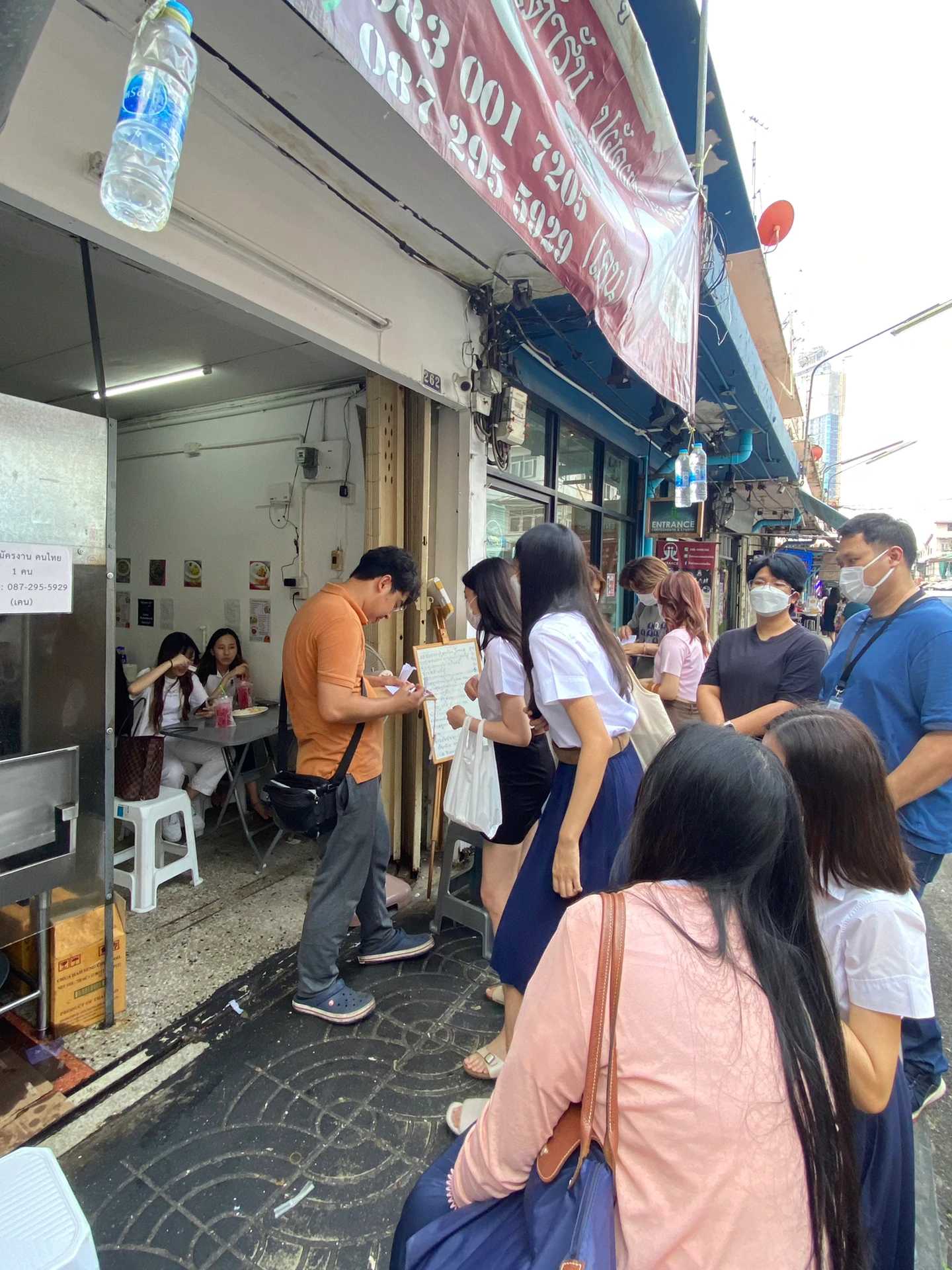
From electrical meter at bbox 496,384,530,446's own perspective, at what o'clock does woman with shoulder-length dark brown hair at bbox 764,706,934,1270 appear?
The woman with shoulder-length dark brown hair is roughly at 1 o'clock from the electrical meter.

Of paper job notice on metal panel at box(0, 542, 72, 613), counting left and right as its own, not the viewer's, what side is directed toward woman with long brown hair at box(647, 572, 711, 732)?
left

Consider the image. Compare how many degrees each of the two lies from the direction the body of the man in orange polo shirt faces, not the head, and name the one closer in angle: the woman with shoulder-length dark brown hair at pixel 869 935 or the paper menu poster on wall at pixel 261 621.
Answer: the woman with shoulder-length dark brown hair

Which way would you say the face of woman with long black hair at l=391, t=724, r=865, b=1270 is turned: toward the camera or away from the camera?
away from the camera

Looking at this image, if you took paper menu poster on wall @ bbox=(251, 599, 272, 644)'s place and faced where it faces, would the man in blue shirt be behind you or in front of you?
in front

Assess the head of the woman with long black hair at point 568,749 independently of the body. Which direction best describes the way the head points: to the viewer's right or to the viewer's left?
to the viewer's left

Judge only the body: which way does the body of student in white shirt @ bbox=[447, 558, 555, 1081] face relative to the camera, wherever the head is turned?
to the viewer's left

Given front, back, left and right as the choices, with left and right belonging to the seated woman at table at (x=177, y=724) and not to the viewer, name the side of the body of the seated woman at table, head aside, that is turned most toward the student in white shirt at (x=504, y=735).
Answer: front

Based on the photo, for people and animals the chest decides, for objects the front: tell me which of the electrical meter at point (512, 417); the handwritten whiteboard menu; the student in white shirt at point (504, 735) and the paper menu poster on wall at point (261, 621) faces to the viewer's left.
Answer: the student in white shirt

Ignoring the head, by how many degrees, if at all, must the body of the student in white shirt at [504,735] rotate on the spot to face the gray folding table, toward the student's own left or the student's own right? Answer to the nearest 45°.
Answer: approximately 45° to the student's own right

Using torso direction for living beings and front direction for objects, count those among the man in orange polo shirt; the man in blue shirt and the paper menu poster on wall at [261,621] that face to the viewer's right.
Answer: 1

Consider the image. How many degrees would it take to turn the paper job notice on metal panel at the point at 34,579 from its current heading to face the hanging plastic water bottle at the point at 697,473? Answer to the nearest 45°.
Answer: approximately 90° to its left

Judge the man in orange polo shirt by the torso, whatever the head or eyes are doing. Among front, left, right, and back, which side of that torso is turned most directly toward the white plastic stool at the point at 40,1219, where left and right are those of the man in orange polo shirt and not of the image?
right

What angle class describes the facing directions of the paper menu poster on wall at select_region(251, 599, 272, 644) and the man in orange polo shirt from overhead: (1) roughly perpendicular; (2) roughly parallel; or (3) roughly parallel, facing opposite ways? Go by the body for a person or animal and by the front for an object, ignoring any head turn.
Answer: roughly perpendicular

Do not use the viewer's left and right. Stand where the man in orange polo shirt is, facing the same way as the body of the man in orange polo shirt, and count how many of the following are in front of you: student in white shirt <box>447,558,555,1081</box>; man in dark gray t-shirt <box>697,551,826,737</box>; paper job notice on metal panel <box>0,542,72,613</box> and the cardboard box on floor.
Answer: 2
